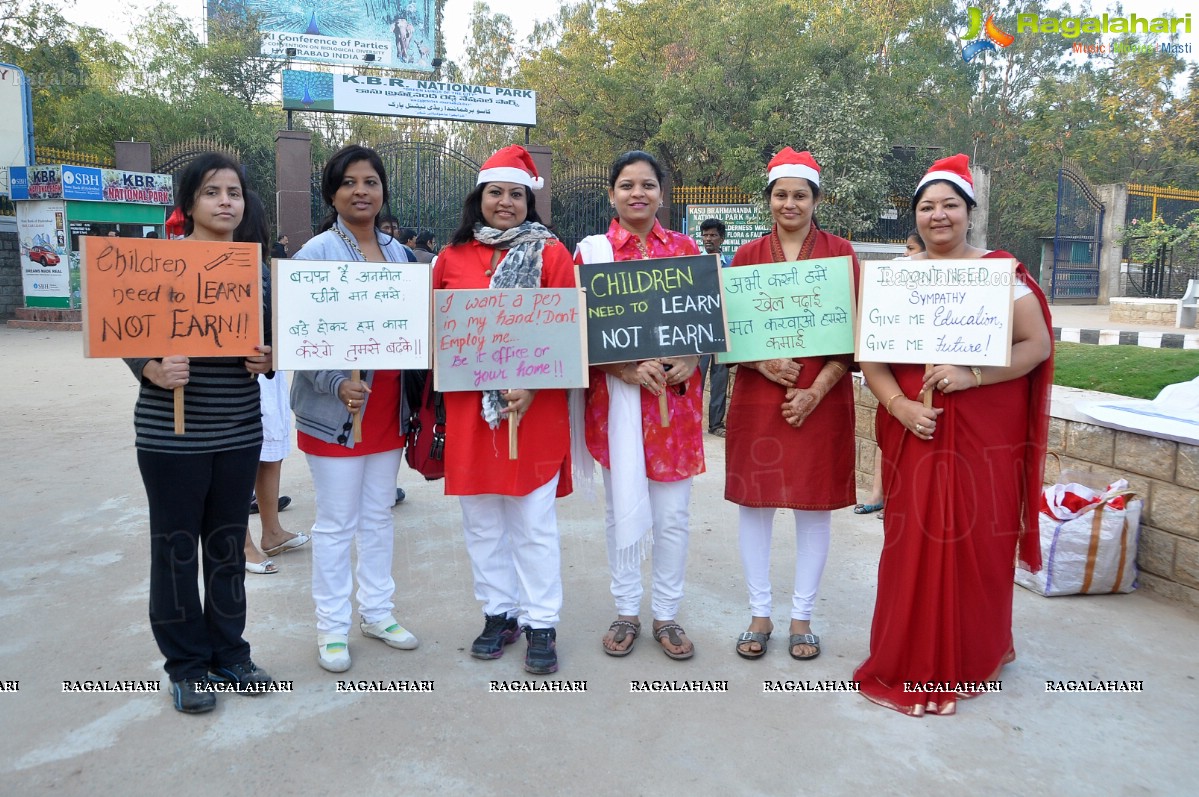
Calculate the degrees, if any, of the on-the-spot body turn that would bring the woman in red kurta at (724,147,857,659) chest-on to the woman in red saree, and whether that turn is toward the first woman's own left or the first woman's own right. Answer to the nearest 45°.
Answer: approximately 45° to the first woman's own left

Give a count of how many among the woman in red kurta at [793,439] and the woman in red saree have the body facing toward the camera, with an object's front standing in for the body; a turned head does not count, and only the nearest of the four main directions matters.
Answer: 2

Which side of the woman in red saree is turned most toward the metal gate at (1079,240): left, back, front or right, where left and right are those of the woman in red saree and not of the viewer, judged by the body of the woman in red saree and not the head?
back

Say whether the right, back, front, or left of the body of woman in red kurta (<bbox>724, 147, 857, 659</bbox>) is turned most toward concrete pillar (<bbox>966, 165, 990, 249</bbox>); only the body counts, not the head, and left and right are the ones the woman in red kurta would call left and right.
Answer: back

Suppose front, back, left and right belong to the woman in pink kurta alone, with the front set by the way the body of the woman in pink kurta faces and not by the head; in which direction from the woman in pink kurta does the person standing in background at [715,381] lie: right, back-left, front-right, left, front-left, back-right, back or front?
back

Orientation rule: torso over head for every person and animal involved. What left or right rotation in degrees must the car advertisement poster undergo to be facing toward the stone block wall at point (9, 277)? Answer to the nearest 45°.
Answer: approximately 135° to its right

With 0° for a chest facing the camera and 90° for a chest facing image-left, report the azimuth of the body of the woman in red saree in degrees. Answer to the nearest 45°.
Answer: approximately 0°

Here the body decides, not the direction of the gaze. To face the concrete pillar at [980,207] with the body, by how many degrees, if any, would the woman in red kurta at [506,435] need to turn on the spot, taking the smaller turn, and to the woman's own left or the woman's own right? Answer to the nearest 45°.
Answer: approximately 135° to the woman's own left

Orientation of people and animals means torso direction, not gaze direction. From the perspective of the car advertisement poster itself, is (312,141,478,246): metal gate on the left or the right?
on its left

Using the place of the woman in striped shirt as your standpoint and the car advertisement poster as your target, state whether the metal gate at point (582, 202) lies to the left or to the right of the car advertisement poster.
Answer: right
